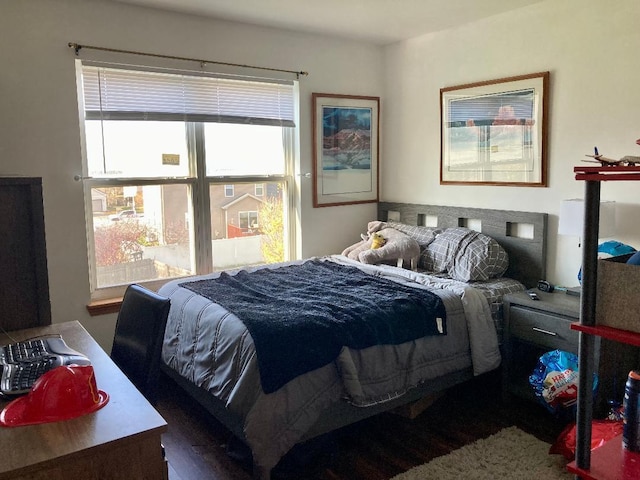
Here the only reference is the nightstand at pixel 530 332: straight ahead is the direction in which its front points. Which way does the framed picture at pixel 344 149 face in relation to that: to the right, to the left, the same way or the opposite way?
to the left

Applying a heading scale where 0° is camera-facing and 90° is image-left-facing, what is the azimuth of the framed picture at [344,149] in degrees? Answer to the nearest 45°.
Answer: approximately 315°

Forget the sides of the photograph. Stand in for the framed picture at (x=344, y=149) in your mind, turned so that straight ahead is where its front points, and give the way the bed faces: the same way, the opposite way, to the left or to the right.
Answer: to the right

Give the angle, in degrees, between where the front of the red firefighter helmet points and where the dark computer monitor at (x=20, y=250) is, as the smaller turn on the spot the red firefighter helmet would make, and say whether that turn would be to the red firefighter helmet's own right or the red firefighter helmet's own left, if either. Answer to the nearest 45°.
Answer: approximately 90° to the red firefighter helmet's own left

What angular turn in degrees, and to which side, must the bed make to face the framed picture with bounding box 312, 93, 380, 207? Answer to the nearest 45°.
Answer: approximately 135° to its right

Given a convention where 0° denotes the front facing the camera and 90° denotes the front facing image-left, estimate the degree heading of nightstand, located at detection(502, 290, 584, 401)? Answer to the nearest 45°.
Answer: approximately 45°

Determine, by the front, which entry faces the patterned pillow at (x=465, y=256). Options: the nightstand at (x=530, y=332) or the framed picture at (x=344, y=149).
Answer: the framed picture

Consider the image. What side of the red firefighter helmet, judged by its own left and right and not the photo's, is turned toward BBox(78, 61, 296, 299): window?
left

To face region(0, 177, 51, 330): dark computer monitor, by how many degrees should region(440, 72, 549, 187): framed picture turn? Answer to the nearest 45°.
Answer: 0° — it already faces it

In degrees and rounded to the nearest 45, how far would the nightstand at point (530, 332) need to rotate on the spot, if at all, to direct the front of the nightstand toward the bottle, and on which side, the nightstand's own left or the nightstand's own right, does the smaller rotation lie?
approximately 45° to the nightstand's own left

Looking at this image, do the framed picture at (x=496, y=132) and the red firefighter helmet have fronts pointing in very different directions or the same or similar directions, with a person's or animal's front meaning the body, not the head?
very different directions
